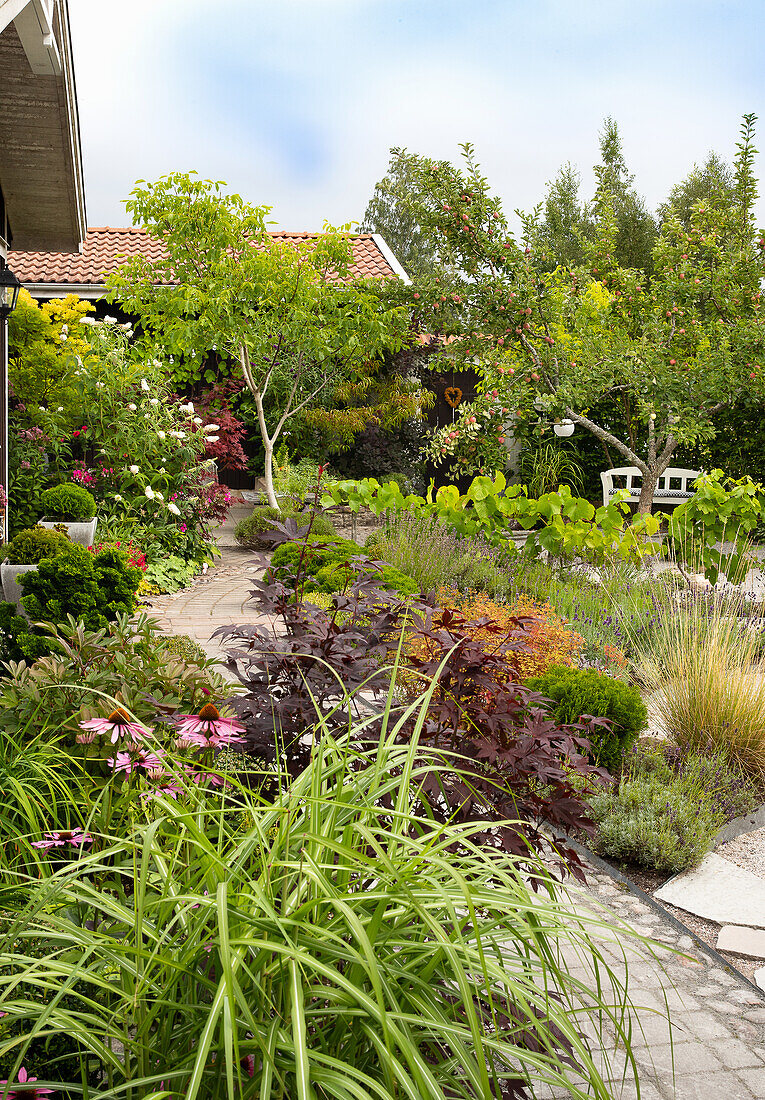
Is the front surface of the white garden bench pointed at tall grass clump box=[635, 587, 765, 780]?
yes

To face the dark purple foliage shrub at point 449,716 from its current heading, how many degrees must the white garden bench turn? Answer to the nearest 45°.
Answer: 0° — it already faces it

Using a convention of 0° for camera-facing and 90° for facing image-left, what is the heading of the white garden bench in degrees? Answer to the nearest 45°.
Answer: approximately 0°

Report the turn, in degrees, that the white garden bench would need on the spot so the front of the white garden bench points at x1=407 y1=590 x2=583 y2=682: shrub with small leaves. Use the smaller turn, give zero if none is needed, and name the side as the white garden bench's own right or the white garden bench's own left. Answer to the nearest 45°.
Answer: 0° — it already faces it

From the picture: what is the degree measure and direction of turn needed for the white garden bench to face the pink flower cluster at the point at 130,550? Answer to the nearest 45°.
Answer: approximately 45° to its right

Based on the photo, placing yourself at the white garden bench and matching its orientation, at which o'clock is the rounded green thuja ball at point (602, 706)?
The rounded green thuja ball is roughly at 12 o'clock from the white garden bench.

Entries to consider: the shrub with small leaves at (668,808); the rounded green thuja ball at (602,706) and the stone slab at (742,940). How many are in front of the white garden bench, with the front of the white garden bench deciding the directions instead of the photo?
3
